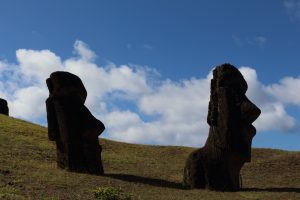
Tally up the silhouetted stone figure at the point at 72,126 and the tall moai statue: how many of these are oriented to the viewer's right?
2

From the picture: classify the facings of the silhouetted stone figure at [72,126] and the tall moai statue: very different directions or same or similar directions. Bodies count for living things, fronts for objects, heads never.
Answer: same or similar directions

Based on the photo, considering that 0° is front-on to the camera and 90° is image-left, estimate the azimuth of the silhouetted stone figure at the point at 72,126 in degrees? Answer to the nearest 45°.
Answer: approximately 270°

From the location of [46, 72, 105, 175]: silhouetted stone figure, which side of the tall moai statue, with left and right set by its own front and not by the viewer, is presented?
back

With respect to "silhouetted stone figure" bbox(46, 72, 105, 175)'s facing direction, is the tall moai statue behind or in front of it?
in front

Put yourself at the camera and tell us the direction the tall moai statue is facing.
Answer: facing to the right of the viewer
